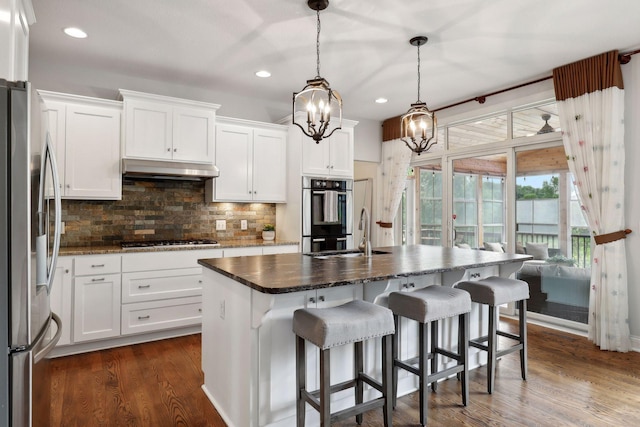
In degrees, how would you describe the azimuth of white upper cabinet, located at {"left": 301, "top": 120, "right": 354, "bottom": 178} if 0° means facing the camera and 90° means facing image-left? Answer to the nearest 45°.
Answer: approximately 315°

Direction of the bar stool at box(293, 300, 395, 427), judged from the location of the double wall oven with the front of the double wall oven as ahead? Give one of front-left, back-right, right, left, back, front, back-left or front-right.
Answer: front-right

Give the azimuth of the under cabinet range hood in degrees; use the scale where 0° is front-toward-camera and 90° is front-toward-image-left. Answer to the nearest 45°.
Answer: approximately 0°

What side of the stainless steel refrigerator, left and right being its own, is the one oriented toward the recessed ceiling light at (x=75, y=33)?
left

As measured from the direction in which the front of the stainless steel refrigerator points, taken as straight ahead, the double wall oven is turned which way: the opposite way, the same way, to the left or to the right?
to the right

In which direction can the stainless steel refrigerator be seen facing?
to the viewer's right

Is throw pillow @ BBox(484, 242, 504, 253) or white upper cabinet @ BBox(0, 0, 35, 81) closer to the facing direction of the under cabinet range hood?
the white upper cabinet

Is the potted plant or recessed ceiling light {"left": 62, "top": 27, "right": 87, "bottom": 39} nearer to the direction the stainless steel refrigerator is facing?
the potted plant

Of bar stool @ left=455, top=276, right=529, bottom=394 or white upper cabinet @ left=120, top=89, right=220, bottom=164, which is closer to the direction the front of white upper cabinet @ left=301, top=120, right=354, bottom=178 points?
the bar stool

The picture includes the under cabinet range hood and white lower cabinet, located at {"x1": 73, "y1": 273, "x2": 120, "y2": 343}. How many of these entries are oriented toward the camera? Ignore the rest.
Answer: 2

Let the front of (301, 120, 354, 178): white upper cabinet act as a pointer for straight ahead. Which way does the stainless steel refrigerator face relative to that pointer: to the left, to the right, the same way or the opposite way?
to the left

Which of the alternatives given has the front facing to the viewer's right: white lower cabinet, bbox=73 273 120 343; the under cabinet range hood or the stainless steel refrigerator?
the stainless steel refrigerator

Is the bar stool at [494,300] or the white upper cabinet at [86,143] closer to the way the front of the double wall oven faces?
the bar stool

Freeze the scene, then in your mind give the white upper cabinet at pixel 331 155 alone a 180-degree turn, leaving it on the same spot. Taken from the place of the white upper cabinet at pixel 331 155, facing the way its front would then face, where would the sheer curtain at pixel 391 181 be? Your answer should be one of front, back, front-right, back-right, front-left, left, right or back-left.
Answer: right
